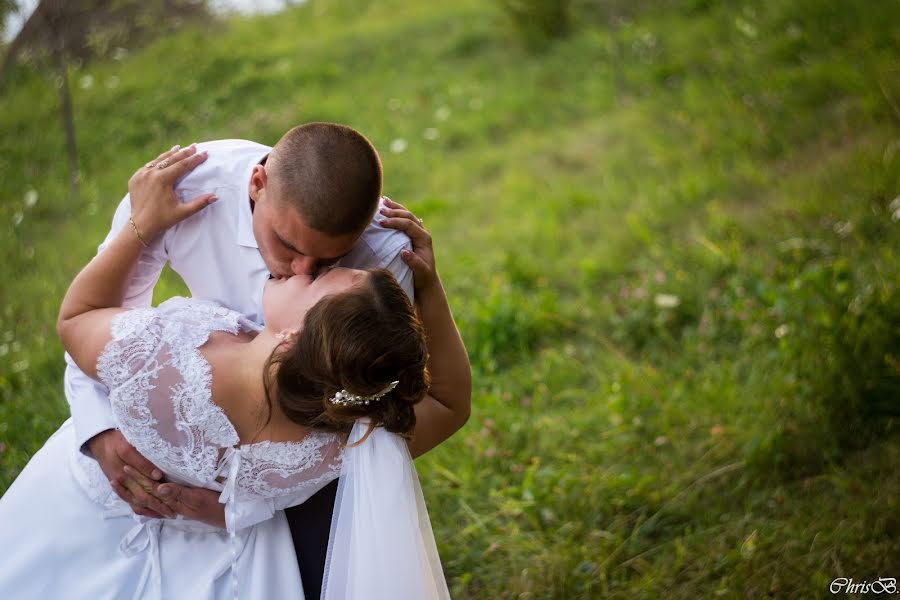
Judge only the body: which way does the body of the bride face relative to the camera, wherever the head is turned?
away from the camera

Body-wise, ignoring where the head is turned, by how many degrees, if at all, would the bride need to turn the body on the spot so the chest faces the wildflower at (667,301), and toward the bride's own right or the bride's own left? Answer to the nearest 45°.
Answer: approximately 45° to the bride's own right

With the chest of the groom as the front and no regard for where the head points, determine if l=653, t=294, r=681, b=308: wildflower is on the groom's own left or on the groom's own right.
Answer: on the groom's own left

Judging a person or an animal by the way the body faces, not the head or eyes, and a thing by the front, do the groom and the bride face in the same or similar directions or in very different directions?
very different directions

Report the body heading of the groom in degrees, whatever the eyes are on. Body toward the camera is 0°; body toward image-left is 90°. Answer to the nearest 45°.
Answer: approximately 0°
